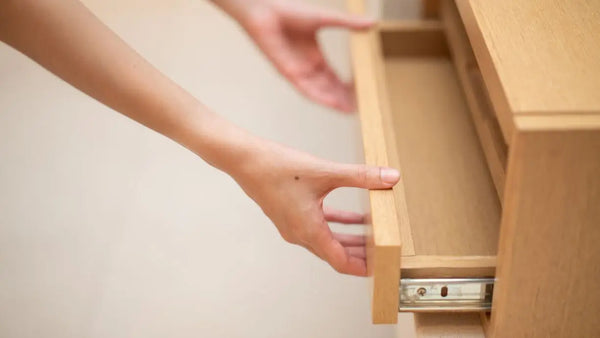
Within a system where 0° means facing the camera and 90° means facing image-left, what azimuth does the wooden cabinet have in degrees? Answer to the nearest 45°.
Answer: approximately 90°

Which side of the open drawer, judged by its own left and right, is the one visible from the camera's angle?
left
